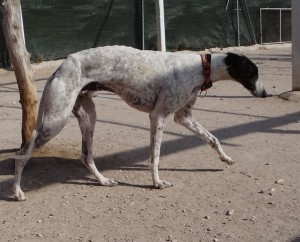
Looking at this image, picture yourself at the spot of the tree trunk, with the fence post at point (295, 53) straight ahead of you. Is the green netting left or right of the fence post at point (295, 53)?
left

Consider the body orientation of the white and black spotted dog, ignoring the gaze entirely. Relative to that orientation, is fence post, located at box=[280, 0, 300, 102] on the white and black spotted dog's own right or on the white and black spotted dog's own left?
on the white and black spotted dog's own left

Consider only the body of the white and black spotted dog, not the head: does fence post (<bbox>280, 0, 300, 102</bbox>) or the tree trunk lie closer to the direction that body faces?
the fence post

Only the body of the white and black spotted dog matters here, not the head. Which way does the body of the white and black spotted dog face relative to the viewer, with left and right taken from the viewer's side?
facing to the right of the viewer

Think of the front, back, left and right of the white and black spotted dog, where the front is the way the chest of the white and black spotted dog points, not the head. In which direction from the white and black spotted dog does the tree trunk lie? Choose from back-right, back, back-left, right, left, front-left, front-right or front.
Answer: back-left

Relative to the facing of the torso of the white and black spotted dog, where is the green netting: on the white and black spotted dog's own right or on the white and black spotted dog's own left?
on the white and black spotted dog's own left

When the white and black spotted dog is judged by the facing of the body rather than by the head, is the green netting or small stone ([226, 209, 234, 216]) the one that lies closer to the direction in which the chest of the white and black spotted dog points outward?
the small stone

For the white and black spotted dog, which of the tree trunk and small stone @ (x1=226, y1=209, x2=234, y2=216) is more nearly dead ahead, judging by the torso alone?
the small stone

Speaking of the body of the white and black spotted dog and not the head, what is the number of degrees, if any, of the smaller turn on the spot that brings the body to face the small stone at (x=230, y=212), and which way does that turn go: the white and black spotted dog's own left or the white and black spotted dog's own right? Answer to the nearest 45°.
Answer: approximately 45° to the white and black spotted dog's own right
